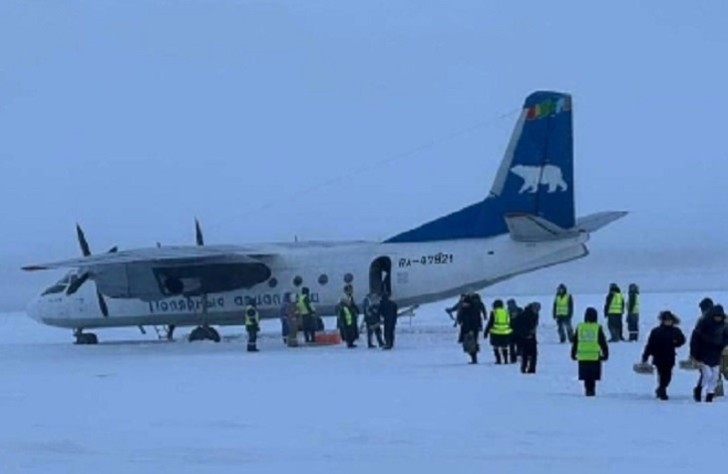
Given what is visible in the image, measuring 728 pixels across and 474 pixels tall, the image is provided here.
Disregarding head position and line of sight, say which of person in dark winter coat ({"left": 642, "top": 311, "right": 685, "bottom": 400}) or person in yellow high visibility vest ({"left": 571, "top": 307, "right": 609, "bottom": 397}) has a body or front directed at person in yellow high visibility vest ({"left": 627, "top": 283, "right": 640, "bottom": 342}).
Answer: person in yellow high visibility vest ({"left": 571, "top": 307, "right": 609, "bottom": 397})

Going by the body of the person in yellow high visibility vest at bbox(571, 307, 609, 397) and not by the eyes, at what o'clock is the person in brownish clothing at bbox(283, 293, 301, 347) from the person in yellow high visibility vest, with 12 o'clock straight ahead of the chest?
The person in brownish clothing is roughly at 11 o'clock from the person in yellow high visibility vest.

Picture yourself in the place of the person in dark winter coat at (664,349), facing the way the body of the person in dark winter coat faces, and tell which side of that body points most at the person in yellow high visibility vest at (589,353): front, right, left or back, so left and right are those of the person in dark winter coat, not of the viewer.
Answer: right

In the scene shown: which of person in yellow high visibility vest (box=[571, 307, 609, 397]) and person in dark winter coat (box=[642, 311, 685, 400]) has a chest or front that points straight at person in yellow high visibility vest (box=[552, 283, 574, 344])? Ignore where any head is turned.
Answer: person in yellow high visibility vest (box=[571, 307, 609, 397])

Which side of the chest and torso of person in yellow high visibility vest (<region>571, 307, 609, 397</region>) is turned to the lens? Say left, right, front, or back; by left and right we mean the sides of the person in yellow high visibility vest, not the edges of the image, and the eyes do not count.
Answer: back
